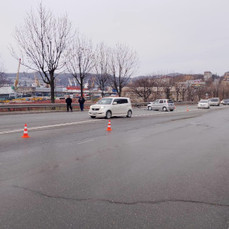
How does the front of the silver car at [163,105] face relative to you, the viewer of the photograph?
facing away from the viewer and to the left of the viewer

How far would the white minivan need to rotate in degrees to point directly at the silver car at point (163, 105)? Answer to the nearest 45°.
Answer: approximately 180°

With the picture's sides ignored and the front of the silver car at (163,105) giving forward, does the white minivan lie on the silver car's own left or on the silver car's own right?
on the silver car's own left

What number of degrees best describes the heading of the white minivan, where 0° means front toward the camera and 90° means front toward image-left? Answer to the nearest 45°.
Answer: approximately 45°
